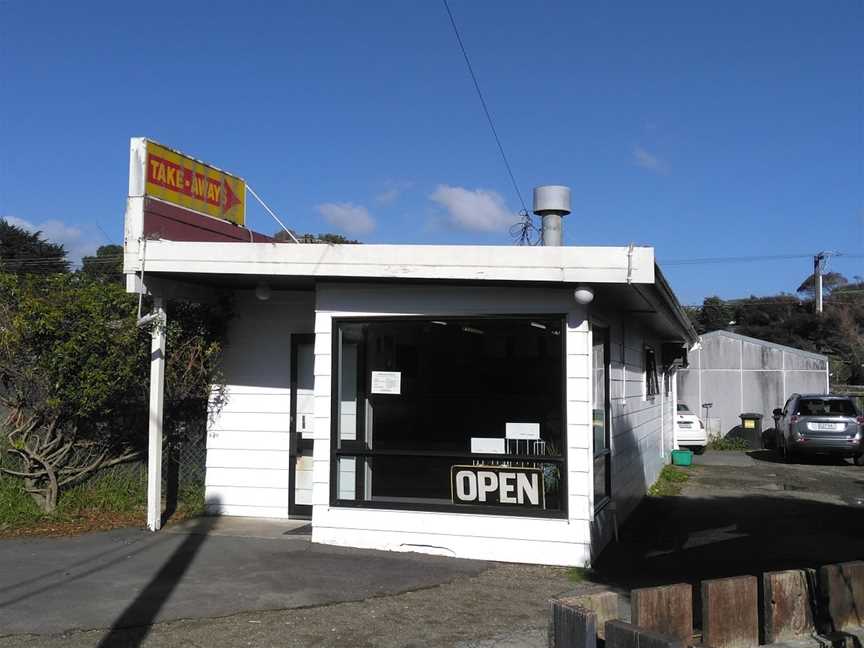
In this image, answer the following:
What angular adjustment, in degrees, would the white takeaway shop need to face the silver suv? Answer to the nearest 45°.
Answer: approximately 135° to its left

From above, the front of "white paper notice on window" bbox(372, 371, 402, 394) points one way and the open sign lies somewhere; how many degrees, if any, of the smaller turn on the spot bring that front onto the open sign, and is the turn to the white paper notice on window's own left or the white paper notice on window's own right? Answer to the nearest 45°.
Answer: approximately 45° to the white paper notice on window's own left

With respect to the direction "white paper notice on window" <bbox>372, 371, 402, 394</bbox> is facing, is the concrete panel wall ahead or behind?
behind

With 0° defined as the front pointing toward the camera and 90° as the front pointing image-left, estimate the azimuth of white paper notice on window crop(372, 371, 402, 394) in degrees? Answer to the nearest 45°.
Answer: approximately 0°

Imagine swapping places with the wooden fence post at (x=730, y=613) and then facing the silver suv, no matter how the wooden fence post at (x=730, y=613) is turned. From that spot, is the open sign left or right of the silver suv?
left

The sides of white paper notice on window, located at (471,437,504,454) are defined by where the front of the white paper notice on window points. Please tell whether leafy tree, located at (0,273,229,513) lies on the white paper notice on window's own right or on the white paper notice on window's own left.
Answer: on the white paper notice on window's own right
